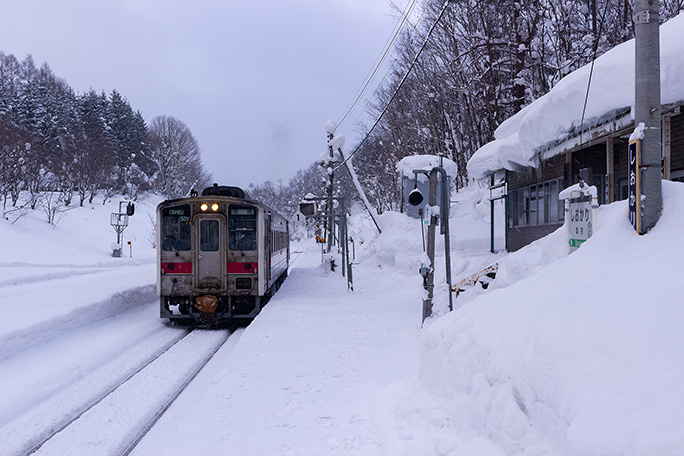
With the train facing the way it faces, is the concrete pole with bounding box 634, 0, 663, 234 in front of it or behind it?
in front

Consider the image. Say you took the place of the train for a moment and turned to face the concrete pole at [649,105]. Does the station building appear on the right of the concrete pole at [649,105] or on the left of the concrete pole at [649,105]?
left

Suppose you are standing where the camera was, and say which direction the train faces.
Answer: facing the viewer

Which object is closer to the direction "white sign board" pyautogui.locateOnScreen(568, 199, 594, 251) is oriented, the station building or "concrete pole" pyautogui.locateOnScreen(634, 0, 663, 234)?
the concrete pole

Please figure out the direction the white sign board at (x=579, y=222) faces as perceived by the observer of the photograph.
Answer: facing the viewer and to the left of the viewer

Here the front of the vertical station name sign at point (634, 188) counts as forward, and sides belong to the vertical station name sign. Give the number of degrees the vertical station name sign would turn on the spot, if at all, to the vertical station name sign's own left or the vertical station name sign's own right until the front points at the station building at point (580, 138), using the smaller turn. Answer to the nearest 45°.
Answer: approximately 135° to the vertical station name sign's own right

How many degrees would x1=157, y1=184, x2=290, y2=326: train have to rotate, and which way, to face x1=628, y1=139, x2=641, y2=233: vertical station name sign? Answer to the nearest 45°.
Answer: approximately 45° to its left

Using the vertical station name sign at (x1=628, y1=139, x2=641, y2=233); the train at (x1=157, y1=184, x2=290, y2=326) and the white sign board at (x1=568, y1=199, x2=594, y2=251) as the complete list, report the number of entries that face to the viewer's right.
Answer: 0

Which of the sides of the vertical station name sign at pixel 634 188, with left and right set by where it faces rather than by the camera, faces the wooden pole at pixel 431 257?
right

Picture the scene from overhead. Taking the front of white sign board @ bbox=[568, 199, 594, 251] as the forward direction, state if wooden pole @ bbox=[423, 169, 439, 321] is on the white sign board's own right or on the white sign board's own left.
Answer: on the white sign board's own right

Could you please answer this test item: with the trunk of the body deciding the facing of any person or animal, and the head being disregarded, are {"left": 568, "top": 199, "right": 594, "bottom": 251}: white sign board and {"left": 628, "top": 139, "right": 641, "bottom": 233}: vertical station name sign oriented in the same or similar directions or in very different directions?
same or similar directions

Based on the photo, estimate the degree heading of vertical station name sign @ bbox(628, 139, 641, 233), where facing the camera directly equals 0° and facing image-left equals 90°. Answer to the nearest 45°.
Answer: approximately 45°
